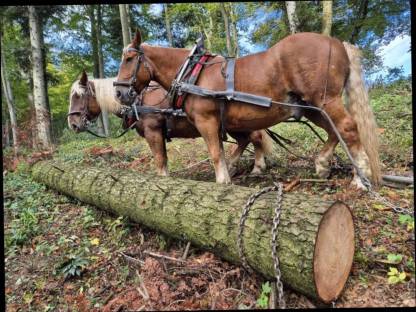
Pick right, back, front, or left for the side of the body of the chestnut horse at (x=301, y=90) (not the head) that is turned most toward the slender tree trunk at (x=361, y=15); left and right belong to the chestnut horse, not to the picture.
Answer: right

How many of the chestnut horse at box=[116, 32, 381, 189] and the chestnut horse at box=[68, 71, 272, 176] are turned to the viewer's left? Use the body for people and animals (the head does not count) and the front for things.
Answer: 2

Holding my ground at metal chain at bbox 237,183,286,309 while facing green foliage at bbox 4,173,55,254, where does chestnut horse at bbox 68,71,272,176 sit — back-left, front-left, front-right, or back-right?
front-right

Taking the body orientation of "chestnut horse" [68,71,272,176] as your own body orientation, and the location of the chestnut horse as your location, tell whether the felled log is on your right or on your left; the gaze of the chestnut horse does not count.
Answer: on your left

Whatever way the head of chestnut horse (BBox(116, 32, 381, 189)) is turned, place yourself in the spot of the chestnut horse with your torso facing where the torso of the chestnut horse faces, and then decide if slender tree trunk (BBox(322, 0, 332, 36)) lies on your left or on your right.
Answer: on your right

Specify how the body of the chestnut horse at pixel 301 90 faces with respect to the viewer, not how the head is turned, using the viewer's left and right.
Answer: facing to the left of the viewer

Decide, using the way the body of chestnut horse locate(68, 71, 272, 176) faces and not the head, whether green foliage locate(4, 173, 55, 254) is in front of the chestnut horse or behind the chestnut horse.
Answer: in front

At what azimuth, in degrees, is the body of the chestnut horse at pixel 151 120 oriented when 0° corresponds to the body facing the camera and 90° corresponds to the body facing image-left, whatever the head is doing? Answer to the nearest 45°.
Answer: approximately 90°

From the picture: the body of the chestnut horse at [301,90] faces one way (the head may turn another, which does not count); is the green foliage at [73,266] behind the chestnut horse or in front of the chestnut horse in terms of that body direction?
in front

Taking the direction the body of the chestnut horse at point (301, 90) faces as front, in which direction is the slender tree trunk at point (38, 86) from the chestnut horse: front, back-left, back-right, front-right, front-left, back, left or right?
front-right

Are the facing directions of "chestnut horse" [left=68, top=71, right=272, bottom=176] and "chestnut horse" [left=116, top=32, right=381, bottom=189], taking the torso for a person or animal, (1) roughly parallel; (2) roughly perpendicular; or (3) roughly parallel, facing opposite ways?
roughly parallel
